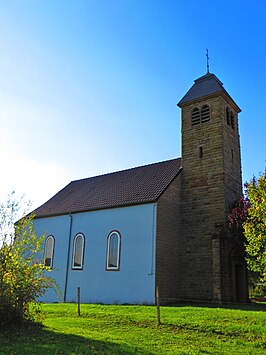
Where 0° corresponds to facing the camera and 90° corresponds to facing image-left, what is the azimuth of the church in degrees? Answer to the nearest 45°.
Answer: approximately 315°

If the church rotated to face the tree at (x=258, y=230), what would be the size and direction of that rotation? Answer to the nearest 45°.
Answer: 0° — it already faces it

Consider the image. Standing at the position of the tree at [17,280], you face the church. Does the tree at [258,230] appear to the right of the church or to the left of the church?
right

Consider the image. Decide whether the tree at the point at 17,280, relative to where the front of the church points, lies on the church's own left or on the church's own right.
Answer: on the church's own right
